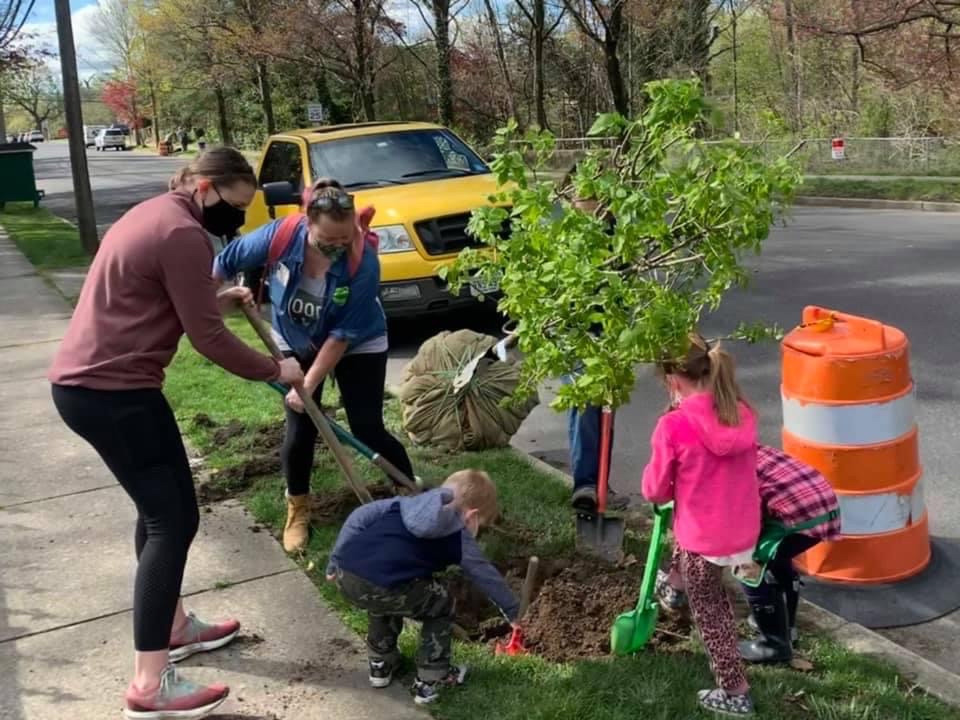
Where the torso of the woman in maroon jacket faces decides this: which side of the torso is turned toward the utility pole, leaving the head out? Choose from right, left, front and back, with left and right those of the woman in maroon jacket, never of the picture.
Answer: left

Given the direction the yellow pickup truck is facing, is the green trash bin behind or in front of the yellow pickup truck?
behind

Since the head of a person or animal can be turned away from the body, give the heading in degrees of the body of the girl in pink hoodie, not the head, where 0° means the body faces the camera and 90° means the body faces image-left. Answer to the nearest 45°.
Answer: approximately 135°

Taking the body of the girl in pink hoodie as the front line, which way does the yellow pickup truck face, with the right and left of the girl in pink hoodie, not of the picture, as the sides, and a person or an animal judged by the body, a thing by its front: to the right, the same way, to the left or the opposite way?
the opposite way

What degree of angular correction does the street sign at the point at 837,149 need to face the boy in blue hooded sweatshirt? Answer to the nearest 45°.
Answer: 0° — it already faces them

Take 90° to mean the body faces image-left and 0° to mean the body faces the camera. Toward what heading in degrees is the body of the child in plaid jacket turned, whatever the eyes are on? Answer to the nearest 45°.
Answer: approximately 90°

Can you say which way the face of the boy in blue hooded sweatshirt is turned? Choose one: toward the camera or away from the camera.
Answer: away from the camera

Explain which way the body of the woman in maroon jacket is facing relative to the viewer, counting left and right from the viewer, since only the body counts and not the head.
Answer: facing to the right of the viewer

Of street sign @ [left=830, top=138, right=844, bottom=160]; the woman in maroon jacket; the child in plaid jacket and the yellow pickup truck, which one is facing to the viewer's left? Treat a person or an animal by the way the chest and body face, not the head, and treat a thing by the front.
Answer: the child in plaid jacket

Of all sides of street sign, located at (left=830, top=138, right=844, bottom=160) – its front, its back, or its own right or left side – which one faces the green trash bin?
right

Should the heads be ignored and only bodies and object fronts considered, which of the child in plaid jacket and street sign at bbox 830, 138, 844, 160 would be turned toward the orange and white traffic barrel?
the street sign
